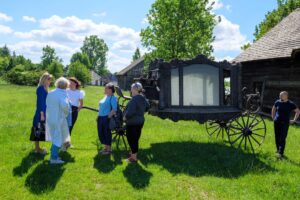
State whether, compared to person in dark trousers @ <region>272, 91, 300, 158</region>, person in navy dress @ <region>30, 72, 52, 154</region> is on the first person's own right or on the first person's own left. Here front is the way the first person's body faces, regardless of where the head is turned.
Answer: on the first person's own right

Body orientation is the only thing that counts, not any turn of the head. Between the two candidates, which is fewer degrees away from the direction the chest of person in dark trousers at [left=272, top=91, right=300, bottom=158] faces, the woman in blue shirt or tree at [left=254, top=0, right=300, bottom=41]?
the woman in blue shirt

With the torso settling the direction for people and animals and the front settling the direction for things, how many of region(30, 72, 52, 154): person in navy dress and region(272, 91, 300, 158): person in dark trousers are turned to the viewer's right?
1

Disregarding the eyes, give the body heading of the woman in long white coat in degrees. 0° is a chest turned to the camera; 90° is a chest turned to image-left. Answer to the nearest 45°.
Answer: approximately 225°

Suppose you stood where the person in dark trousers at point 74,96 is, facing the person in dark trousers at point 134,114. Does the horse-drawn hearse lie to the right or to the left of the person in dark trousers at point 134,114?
left

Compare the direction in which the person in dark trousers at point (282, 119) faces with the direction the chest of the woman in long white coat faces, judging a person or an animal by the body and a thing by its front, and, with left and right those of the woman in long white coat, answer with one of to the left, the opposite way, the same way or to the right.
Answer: the opposite way

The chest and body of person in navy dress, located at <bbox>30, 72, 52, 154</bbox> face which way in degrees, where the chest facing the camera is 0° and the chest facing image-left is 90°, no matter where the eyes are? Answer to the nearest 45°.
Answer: approximately 270°
